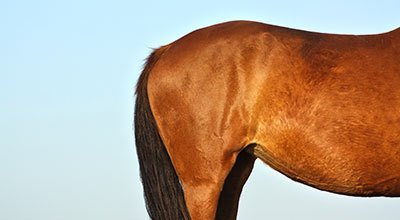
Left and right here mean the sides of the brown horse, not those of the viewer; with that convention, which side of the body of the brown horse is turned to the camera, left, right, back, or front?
right
